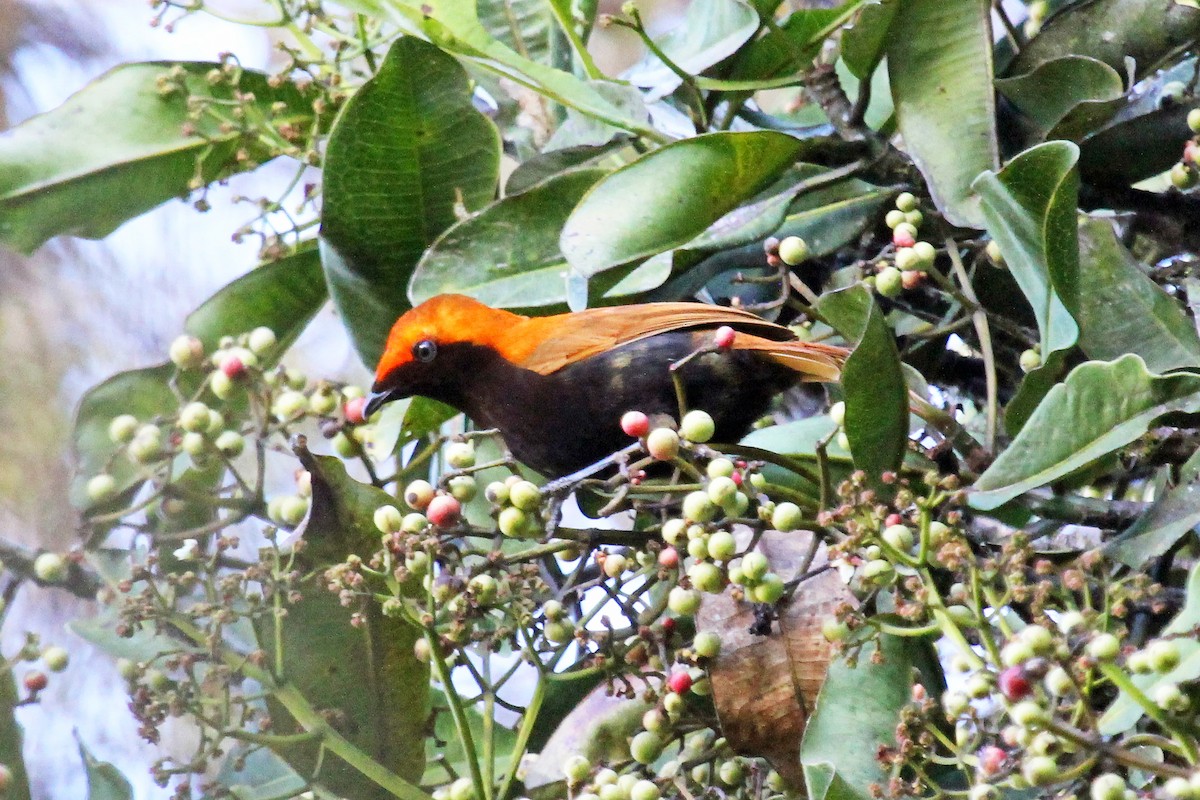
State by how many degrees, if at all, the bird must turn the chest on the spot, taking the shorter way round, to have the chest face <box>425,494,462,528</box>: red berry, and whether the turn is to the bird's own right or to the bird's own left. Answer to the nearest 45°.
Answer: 0° — it already faces it

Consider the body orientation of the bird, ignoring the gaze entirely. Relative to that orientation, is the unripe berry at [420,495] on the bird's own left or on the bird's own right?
on the bird's own left

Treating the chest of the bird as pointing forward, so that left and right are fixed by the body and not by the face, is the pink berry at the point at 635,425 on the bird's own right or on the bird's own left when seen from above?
on the bird's own left

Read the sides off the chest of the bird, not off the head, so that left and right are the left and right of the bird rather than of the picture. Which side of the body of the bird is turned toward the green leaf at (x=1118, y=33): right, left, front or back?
back

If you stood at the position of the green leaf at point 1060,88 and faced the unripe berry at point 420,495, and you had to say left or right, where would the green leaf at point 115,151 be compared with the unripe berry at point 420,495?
right

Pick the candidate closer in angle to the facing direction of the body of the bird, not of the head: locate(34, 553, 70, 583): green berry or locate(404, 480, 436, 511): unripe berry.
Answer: the green berry

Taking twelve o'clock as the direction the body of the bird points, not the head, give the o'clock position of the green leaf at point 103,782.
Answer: The green leaf is roughly at 11 o'clock from the bird.

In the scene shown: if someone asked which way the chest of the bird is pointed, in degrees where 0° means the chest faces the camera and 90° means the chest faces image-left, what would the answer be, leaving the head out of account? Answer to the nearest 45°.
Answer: approximately 90°

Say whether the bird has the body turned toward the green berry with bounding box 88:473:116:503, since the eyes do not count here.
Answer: yes

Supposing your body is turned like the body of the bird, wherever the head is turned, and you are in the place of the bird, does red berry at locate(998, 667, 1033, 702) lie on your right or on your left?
on your left

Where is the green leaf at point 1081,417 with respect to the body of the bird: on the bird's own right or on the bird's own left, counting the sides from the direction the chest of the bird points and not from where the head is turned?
on the bird's own left

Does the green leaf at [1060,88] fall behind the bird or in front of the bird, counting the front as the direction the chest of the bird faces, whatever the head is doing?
behind

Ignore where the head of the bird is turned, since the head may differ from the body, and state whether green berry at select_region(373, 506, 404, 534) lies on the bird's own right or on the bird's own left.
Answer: on the bird's own left
